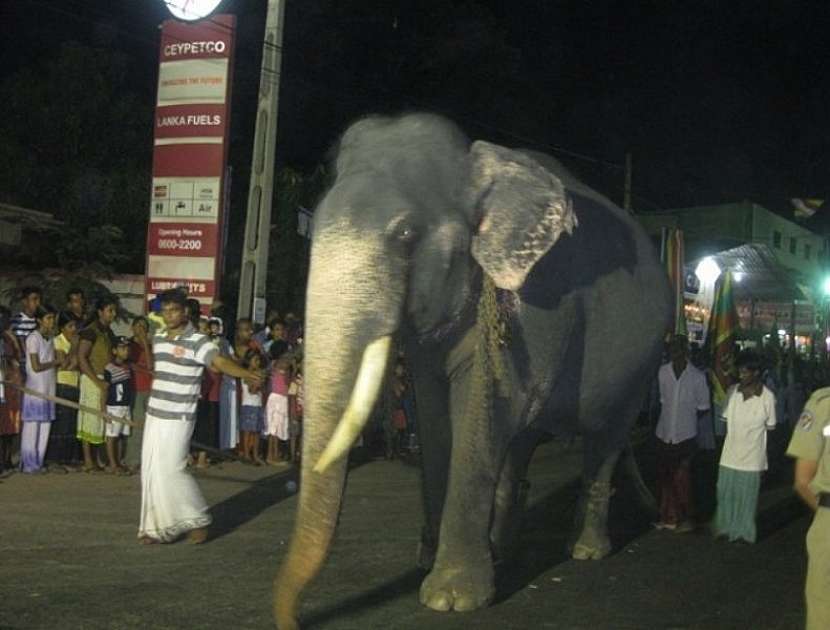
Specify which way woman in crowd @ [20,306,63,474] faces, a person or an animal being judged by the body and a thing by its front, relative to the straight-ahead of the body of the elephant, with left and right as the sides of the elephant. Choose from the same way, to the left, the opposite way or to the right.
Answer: to the left

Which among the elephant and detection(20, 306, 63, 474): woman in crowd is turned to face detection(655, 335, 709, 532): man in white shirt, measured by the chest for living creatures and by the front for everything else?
the woman in crowd

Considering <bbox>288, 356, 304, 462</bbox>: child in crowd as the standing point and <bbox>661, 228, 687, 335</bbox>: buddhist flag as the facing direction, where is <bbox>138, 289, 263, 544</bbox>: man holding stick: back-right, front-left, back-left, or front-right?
back-right

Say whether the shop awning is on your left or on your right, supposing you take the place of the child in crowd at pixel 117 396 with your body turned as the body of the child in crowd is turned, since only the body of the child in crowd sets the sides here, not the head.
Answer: on your left

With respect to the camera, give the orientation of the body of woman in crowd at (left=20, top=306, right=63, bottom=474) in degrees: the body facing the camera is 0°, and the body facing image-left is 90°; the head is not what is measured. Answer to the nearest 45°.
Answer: approximately 315°

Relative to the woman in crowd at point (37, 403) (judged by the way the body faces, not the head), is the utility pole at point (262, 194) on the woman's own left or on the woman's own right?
on the woman's own left

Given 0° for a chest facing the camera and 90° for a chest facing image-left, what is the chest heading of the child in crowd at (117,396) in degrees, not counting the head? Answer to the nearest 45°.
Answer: approximately 315°

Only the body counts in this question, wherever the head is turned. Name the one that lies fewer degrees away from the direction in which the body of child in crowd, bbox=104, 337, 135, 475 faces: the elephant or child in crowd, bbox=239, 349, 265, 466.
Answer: the elephant

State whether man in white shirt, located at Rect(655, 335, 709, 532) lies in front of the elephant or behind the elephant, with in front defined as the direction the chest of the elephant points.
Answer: behind

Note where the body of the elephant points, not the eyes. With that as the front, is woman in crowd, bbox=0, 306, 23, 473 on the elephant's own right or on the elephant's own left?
on the elephant's own right
